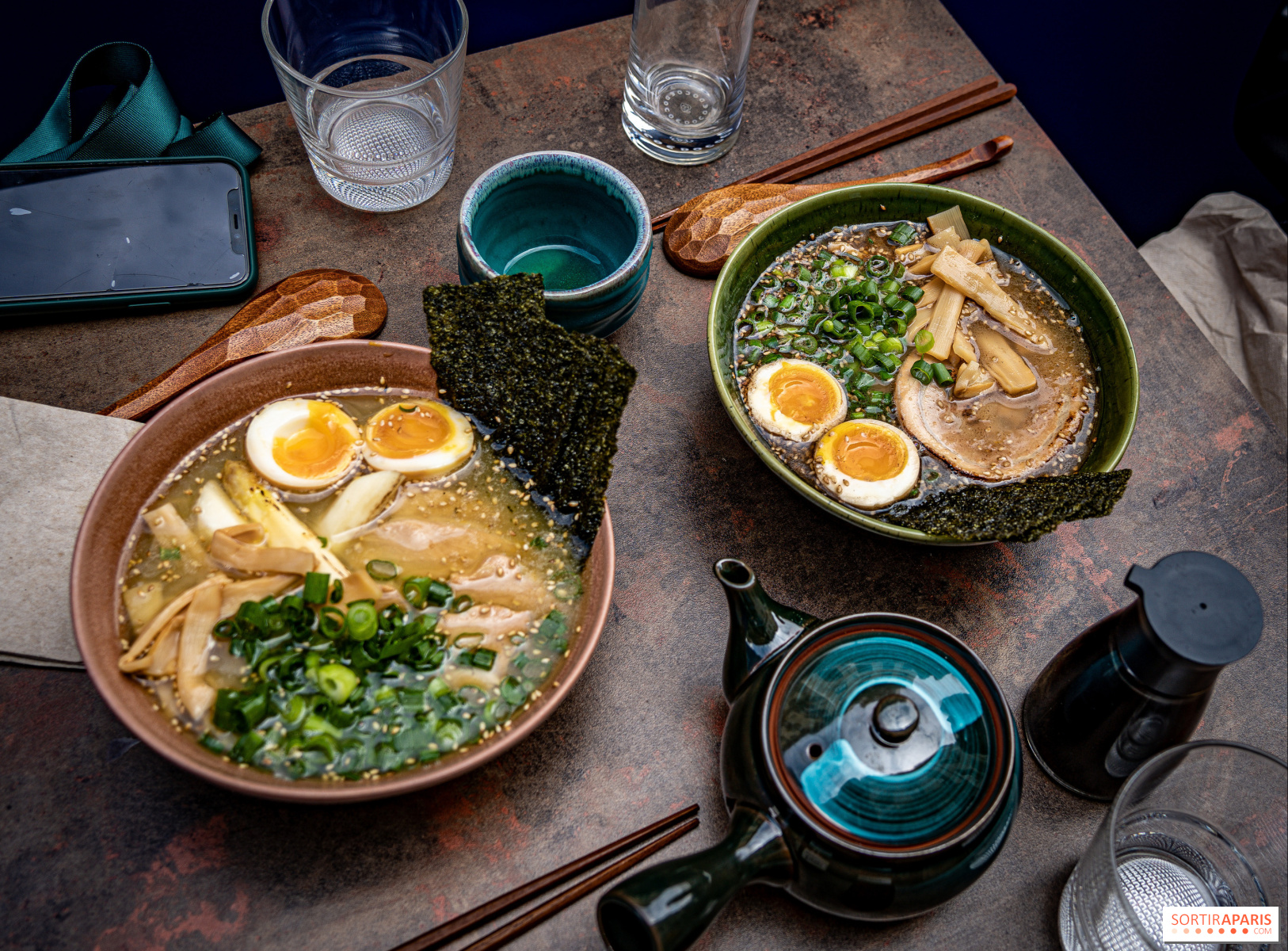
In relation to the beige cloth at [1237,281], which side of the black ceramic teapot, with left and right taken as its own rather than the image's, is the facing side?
right

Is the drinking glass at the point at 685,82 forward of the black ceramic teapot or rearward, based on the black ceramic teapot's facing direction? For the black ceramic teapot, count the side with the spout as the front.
forward

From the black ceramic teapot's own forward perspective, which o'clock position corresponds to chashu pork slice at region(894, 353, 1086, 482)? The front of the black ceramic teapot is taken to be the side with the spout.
The chashu pork slice is roughly at 2 o'clock from the black ceramic teapot.

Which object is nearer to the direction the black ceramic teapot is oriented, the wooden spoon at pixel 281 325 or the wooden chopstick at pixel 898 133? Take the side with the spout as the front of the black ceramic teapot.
the wooden spoon

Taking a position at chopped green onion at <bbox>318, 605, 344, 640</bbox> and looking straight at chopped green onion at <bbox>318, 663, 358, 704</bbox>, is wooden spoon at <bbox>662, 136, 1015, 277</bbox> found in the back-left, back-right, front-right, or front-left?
back-left

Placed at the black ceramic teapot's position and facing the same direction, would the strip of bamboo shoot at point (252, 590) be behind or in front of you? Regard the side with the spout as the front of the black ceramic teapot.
in front

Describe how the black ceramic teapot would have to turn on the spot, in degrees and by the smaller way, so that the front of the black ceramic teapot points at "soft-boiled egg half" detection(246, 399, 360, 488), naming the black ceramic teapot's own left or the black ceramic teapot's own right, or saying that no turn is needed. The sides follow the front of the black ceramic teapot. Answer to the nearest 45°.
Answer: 0° — it already faces it

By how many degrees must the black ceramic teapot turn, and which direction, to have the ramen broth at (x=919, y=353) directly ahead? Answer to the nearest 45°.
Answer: approximately 45° to its right

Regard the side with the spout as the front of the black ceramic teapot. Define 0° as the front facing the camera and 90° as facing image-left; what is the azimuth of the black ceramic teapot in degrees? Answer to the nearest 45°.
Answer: approximately 135°

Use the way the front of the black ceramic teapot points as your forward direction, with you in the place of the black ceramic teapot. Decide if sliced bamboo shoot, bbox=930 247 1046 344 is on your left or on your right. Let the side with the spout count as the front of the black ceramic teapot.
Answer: on your right

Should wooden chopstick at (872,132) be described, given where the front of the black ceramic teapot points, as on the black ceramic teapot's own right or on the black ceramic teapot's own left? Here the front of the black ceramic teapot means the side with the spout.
on the black ceramic teapot's own right
